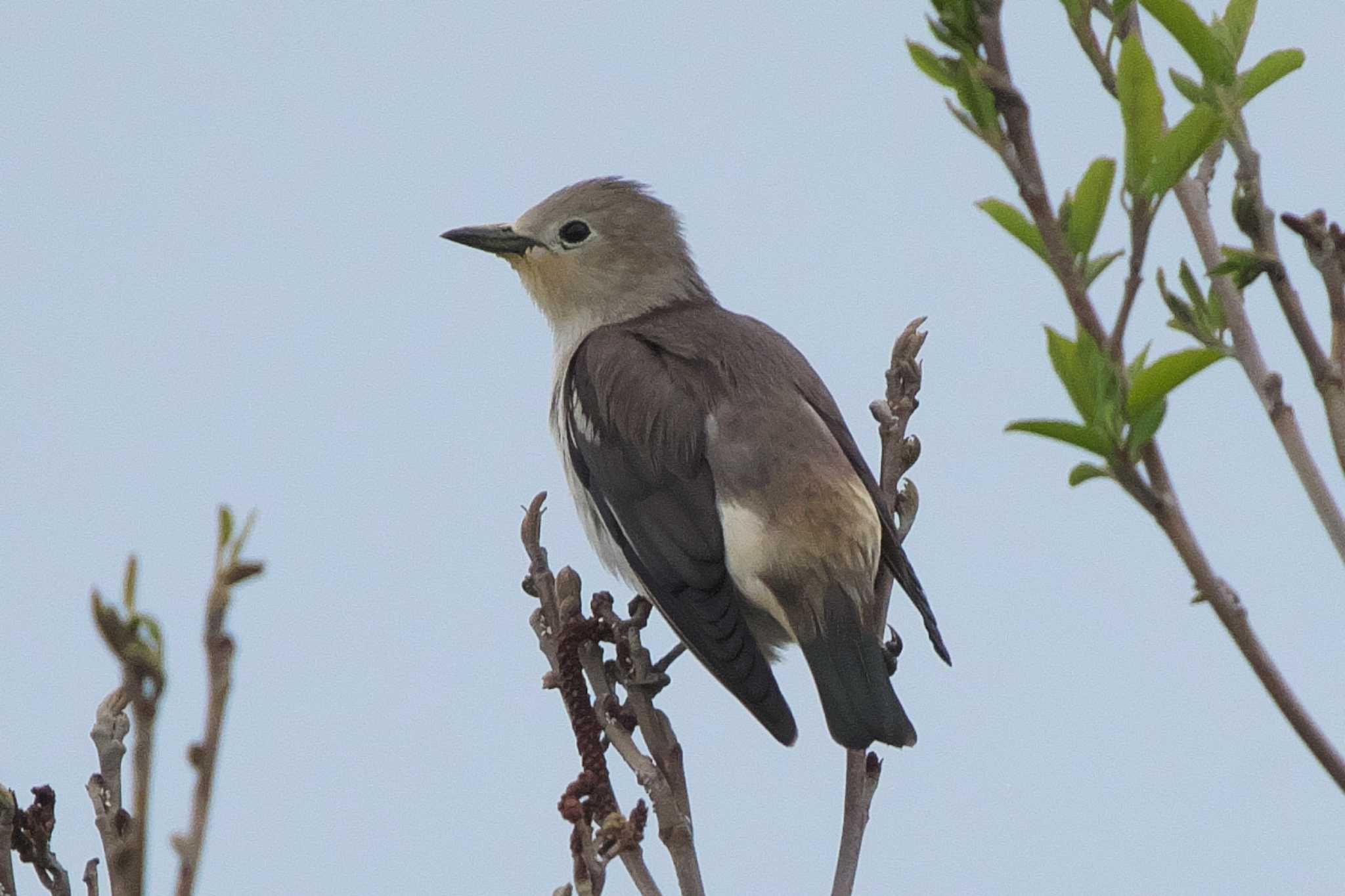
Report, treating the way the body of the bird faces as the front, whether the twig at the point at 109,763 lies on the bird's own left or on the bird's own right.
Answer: on the bird's own left

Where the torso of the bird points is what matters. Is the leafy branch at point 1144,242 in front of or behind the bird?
behind

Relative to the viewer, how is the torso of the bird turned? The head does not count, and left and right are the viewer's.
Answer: facing away from the viewer and to the left of the viewer

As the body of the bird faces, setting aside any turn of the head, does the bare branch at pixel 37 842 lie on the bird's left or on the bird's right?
on the bird's left

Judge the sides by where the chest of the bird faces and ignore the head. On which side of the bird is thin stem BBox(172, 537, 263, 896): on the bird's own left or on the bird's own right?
on the bird's own left

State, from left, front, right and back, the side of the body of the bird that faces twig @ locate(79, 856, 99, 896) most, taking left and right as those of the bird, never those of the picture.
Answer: left
